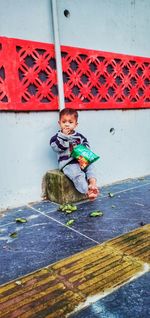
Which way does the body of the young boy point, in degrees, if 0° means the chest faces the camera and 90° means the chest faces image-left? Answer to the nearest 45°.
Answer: approximately 315°

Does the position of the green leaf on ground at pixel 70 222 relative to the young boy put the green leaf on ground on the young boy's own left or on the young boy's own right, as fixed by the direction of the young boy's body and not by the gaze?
on the young boy's own right
